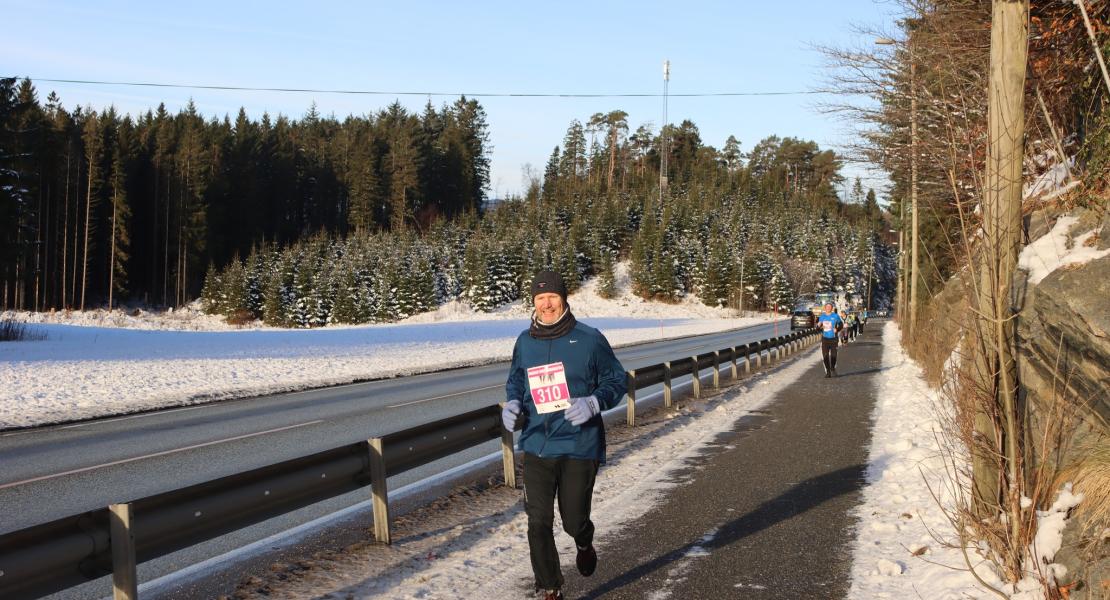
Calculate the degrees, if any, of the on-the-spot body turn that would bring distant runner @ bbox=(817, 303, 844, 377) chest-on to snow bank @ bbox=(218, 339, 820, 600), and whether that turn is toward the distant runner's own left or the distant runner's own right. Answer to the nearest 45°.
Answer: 0° — they already face it

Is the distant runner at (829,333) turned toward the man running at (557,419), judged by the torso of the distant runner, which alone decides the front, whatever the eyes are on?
yes

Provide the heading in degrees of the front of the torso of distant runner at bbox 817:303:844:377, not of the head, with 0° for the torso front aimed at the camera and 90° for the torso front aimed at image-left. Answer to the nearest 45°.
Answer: approximately 0°

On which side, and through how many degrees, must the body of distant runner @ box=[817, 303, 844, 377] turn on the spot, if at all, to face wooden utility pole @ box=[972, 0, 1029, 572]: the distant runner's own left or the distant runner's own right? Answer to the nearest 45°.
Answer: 0° — they already face it
